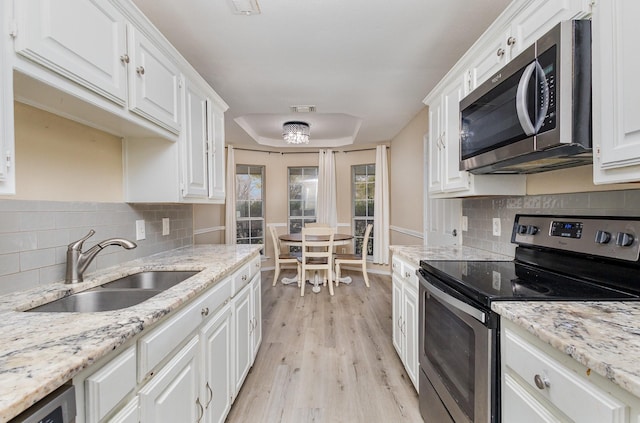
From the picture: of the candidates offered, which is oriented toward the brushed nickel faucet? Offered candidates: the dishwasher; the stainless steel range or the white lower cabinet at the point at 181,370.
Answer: the stainless steel range

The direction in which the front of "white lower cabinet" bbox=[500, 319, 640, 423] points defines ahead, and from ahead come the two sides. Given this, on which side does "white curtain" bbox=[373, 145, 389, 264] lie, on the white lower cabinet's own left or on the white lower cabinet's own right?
on the white lower cabinet's own right

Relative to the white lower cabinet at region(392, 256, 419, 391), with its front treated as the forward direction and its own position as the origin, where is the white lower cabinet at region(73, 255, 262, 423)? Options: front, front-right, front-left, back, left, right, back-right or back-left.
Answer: front-left

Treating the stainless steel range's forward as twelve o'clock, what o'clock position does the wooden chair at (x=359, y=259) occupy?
The wooden chair is roughly at 3 o'clock from the stainless steel range.

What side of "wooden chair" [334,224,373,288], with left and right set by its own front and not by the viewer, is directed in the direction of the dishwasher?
left

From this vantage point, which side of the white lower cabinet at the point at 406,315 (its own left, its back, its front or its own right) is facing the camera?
left

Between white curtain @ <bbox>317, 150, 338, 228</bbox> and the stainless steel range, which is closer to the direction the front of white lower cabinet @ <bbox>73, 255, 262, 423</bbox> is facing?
the stainless steel range

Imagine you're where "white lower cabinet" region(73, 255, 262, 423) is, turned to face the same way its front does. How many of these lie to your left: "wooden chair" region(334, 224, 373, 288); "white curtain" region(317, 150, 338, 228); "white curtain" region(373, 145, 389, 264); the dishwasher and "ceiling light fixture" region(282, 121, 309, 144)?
4

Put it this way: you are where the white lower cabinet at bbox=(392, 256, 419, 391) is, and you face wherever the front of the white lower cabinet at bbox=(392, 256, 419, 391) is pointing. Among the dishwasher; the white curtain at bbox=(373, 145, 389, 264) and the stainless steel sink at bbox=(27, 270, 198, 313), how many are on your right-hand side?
1

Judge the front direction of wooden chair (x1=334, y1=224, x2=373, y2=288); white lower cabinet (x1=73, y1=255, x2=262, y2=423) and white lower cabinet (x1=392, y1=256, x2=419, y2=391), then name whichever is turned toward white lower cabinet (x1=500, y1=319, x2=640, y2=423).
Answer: white lower cabinet (x1=73, y1=255, x2=262, y2=423)

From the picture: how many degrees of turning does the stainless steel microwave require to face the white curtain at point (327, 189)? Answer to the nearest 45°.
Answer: approximately 90° to its right

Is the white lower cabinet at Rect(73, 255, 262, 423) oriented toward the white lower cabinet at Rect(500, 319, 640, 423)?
yes

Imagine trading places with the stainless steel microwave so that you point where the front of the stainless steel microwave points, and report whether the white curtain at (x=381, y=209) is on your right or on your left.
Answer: on your right

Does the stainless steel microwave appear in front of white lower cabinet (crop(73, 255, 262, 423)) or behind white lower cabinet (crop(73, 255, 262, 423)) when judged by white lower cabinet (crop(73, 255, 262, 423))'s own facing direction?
in front

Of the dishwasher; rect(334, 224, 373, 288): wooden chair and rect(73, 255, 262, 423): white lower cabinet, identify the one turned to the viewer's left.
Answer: the wooden chair

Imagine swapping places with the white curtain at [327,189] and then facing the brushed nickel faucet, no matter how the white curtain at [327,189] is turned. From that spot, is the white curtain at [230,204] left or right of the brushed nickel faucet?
right
